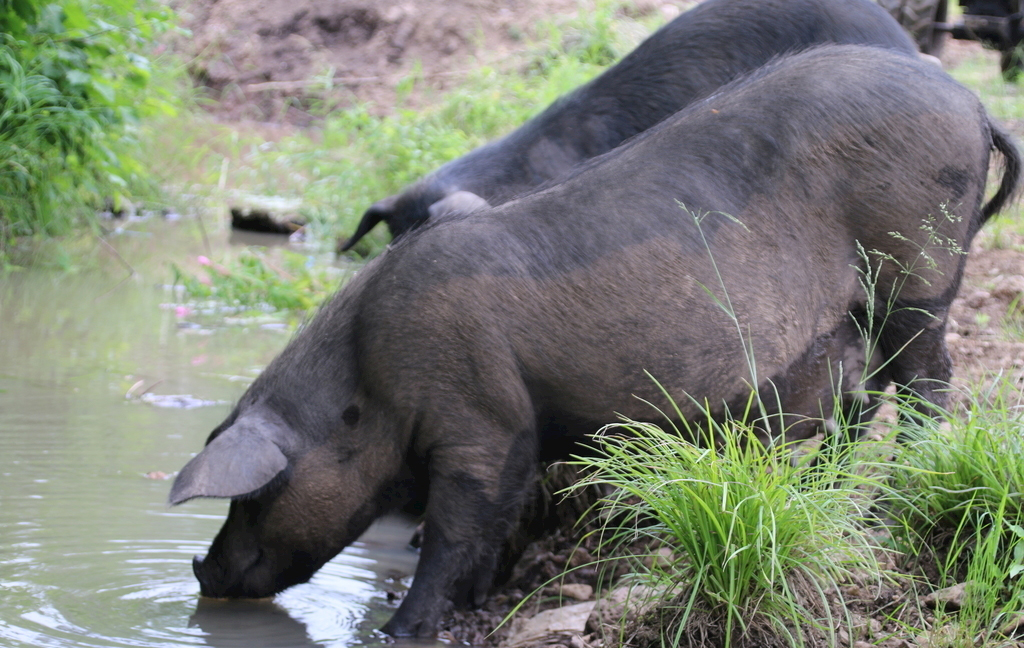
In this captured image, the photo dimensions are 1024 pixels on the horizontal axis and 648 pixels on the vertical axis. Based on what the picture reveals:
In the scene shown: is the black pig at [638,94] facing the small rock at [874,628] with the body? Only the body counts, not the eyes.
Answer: no

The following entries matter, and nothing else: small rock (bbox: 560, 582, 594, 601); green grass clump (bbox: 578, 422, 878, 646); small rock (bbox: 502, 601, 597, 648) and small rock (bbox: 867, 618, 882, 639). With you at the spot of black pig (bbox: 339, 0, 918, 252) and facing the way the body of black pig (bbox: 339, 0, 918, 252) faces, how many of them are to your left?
4

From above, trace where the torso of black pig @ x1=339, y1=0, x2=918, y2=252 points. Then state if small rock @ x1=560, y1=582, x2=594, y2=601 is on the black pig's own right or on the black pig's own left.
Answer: on the black pig's own left

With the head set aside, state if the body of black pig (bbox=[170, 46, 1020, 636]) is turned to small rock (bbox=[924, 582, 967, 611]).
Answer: no

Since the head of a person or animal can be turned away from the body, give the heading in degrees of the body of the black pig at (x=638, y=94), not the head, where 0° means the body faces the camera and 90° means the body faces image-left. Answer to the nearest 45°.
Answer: approximately 90°

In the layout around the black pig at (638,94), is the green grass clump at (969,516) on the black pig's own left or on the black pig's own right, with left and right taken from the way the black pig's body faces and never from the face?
on the black pig's own left

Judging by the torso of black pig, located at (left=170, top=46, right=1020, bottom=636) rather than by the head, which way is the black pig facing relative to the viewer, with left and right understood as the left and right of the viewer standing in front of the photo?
facing to the left of the viewer

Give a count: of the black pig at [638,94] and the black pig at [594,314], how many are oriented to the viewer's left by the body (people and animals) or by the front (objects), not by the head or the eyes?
2

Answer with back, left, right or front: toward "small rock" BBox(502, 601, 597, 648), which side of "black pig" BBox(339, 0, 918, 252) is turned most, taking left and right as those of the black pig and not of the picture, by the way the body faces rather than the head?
left

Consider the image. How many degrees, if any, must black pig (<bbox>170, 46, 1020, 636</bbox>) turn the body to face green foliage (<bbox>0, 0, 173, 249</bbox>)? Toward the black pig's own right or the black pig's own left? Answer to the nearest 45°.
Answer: approximately 45° to the black pig's own right

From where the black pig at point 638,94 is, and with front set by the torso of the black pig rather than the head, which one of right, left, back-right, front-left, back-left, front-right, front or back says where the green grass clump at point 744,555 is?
left

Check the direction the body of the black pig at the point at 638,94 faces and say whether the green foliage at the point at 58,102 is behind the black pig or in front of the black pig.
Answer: in front

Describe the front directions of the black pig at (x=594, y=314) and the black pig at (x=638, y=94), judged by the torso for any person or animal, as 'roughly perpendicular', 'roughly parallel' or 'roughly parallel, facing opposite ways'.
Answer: roughly parallel

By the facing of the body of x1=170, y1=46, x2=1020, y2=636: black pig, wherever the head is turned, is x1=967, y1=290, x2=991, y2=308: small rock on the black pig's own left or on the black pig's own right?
on the black pig's own right
